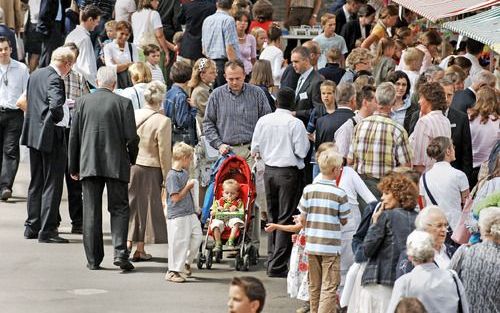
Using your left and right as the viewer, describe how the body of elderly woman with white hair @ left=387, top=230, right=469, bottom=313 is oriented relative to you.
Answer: facing away from the viewer

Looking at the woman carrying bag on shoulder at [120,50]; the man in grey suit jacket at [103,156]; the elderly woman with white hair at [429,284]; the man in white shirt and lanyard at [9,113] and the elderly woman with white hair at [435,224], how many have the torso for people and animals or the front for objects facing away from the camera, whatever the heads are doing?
2

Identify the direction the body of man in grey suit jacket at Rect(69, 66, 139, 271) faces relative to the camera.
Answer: away from the camera

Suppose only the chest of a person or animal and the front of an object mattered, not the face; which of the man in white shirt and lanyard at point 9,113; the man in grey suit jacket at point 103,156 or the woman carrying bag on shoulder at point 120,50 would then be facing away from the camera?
the man in grey suit jacket

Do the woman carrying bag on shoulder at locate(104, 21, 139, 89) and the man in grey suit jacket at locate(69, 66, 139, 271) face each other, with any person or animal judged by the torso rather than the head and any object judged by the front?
yes

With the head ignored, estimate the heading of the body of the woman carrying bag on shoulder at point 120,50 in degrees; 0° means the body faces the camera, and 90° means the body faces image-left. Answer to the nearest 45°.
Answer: approximately 0°
